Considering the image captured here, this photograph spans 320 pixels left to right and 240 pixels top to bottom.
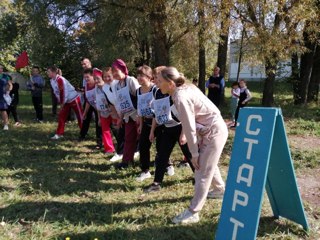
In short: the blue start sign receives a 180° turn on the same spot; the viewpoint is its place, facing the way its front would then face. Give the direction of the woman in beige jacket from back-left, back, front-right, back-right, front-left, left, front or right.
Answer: left

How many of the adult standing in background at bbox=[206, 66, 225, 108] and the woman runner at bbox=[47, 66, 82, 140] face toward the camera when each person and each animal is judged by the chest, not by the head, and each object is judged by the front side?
1

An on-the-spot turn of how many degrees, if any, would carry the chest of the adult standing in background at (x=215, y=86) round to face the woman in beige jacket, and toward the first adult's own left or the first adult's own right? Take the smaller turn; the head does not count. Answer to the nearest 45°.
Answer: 0° — they already face them

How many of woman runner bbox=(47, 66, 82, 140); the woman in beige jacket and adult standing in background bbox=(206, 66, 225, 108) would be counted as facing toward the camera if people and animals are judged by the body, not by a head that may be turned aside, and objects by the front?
1
